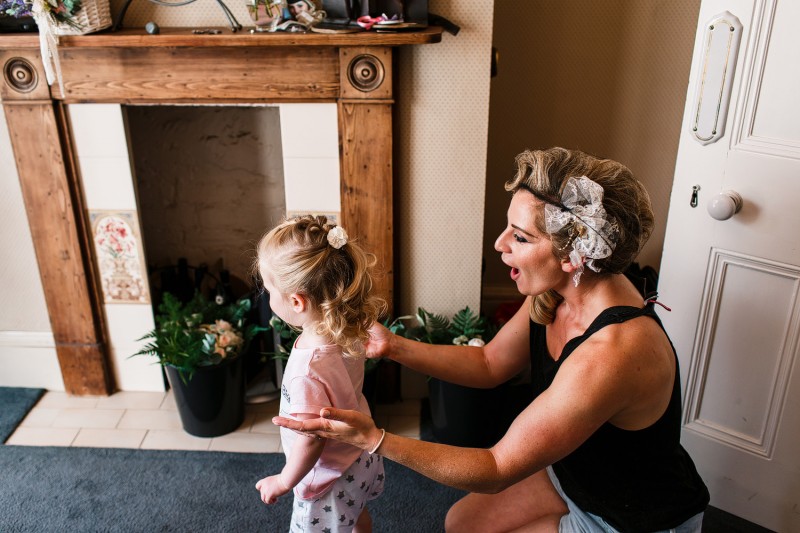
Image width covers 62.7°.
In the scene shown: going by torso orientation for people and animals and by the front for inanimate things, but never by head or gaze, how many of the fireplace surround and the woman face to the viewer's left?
1

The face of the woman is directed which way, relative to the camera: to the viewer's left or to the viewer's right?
to the viewer's left

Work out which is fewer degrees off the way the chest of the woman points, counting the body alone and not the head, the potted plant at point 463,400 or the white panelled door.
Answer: the potted plant

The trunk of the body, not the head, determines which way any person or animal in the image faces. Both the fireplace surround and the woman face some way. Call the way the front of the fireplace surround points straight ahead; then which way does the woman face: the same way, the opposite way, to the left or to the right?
to the right

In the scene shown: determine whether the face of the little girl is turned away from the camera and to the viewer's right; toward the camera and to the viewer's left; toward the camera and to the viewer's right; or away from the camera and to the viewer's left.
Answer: away from the camera and to the viewer's left

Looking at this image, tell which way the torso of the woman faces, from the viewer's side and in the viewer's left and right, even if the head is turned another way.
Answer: facing to the left of the viewer

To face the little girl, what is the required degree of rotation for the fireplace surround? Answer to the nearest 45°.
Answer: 0° — it already faces them
